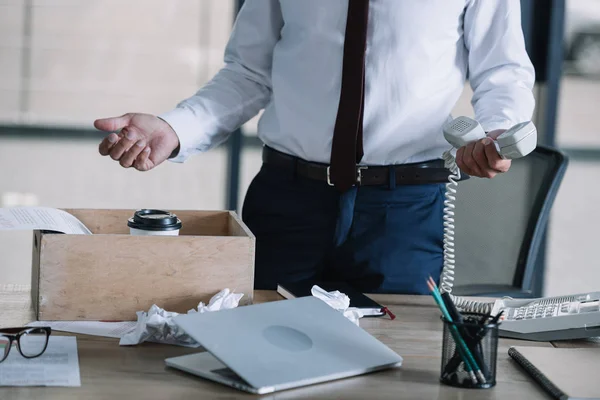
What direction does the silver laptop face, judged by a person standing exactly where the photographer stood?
facing away from the viewer and to the left of the viewer

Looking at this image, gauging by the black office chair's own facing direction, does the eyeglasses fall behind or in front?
in front

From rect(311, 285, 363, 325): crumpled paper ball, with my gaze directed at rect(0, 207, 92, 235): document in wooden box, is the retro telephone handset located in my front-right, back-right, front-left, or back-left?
back-right

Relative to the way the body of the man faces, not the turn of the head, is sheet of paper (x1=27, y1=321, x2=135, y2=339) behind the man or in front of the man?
in front

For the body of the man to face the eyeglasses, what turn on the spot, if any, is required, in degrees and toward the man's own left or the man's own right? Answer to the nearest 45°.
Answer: approximately 45° to the man's own right

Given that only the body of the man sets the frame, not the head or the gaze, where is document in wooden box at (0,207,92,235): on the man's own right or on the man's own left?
on the man's own right

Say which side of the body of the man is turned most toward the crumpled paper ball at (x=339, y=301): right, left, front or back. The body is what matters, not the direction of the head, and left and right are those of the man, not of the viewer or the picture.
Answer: front

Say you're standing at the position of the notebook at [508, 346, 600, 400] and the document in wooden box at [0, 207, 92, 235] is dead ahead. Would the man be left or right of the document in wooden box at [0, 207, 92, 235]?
right

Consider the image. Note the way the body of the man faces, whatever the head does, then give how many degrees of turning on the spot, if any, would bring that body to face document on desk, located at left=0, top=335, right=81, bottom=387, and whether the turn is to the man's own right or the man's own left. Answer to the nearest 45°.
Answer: approximately 45° to the man's own right
